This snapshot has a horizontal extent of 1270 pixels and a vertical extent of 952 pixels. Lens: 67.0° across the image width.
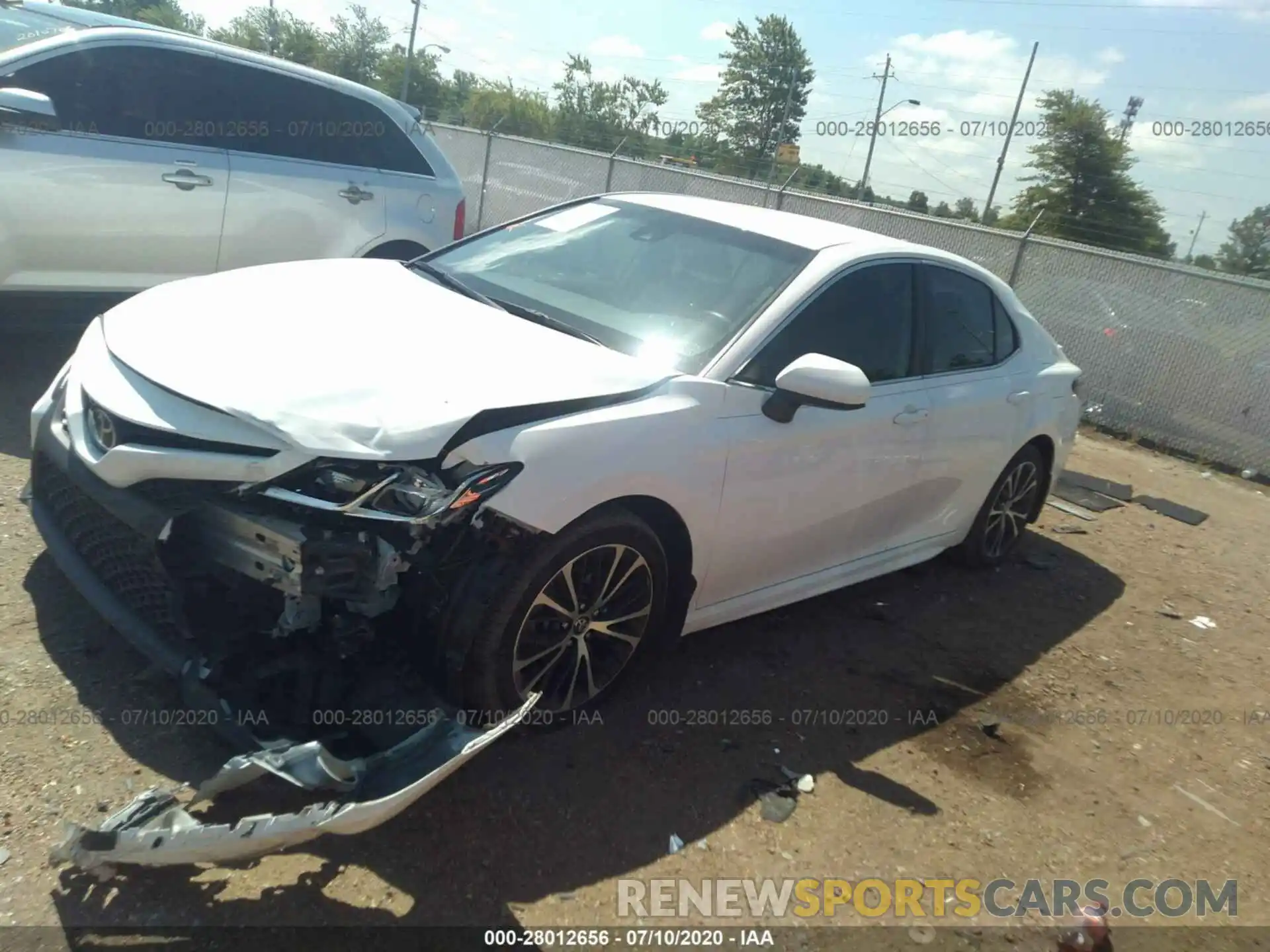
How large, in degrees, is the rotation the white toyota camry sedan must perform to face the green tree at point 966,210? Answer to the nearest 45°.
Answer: approximately 135° to its right

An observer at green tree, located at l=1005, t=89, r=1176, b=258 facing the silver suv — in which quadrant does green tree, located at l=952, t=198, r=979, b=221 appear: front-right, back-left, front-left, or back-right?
back-right

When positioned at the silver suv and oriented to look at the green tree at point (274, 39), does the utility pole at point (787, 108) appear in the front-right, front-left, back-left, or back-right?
front-right

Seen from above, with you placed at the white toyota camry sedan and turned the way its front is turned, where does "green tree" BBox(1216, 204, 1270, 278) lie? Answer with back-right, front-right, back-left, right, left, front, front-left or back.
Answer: back

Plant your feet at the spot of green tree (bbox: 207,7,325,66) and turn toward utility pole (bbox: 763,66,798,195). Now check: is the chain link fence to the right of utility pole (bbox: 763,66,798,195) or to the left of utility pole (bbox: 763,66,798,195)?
right

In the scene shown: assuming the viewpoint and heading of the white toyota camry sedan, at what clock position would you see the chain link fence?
The chain link fence is roughly at 6 o'clock from the white toyota camry sedan.

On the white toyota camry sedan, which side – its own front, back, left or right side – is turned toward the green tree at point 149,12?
right

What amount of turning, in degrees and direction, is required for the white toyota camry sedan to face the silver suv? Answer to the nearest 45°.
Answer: approximately 90° to its right

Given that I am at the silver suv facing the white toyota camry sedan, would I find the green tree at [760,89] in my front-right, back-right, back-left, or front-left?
back-left

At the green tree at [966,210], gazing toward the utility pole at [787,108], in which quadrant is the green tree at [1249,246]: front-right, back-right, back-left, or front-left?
back-right

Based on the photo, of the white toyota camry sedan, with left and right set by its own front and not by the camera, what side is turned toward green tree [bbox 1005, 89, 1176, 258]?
back

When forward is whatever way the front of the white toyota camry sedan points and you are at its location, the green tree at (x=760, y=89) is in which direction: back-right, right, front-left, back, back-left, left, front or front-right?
back-right

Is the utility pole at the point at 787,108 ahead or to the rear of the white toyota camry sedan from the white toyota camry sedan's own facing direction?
to the rear

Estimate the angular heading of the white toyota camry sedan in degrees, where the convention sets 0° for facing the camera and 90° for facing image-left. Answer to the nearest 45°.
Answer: approximately 45°
